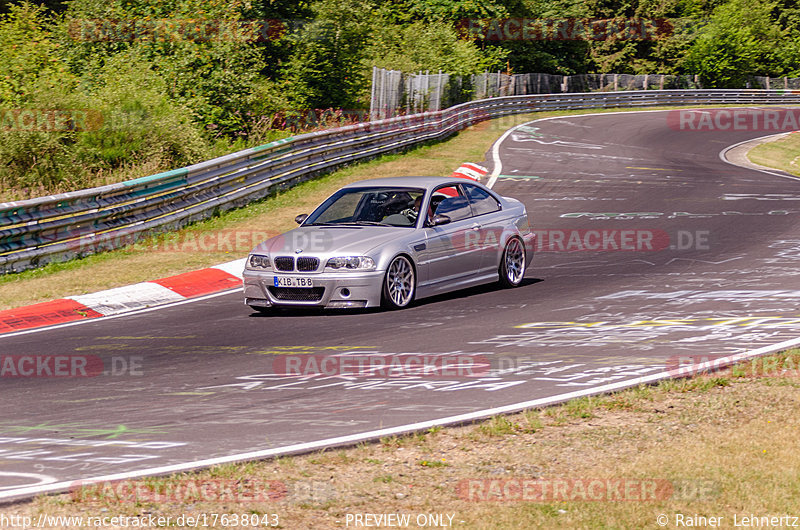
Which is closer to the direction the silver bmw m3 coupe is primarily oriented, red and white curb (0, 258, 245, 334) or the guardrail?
the red and white curb

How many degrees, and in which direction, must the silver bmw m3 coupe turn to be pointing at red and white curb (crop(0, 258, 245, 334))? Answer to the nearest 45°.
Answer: approximately 45° to its right

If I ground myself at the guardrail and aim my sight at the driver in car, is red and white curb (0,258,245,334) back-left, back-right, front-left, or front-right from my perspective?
front-right

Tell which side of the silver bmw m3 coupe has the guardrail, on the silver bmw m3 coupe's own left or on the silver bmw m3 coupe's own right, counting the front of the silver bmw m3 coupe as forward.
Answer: on the silver bmw m3 coupe's own right

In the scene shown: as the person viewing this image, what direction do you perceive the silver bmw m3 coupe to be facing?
facing the viewer and to the left of the viewer
